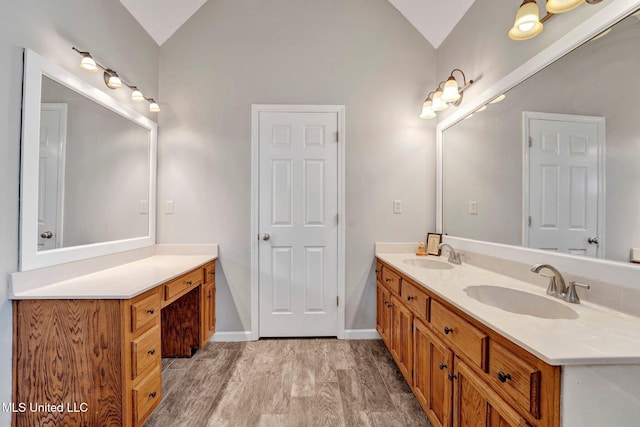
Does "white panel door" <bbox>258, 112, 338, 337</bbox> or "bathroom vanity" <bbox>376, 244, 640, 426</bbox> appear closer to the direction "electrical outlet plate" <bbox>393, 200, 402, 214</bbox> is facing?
the bathroom vanity

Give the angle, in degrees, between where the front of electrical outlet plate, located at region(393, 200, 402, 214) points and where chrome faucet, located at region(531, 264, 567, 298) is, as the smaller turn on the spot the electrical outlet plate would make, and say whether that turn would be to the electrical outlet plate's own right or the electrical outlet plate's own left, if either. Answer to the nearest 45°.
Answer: approximately 45° to the electrical outlet plate's own left

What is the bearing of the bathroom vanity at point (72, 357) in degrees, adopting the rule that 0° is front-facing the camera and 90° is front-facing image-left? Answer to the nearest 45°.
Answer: approximately 315°

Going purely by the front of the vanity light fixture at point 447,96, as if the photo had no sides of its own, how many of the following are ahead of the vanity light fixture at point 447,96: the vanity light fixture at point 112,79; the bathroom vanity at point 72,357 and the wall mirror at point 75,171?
3

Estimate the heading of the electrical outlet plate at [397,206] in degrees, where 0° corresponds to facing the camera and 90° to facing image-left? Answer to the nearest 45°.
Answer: approximately 0°

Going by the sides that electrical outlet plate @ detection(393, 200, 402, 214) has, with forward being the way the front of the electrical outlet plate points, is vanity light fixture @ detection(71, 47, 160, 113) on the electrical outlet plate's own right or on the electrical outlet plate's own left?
on the electrical outlet plate's own right

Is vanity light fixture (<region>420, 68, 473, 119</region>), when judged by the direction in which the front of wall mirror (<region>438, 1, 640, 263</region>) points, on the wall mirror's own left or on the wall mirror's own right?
on the wall mirror's own right

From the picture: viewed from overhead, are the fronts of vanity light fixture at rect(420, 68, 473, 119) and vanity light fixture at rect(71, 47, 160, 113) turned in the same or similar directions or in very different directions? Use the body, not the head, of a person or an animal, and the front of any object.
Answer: very different directions

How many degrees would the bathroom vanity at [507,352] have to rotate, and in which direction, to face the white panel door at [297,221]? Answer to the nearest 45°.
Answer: approximately 90° to its right
